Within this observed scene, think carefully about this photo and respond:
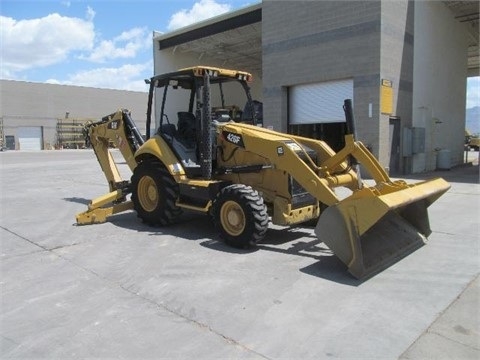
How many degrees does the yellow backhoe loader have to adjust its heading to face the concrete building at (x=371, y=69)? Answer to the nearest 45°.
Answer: approximately 135° to its left

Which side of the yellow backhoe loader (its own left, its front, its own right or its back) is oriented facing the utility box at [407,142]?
left

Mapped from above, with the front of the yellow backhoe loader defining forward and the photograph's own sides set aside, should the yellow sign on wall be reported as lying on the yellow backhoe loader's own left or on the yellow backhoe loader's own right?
on the yellow backhoe loader's own left

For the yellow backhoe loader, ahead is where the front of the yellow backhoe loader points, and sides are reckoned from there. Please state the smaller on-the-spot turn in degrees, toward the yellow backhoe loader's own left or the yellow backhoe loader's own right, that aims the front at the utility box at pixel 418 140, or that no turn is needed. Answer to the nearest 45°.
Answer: approximately 90° to the yellow backhoe loader's own left

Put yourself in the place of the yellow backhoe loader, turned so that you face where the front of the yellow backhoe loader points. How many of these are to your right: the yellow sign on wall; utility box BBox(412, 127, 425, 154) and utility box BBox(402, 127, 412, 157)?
0

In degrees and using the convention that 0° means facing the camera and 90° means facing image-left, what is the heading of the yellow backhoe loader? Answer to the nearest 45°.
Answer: approximately 315°
